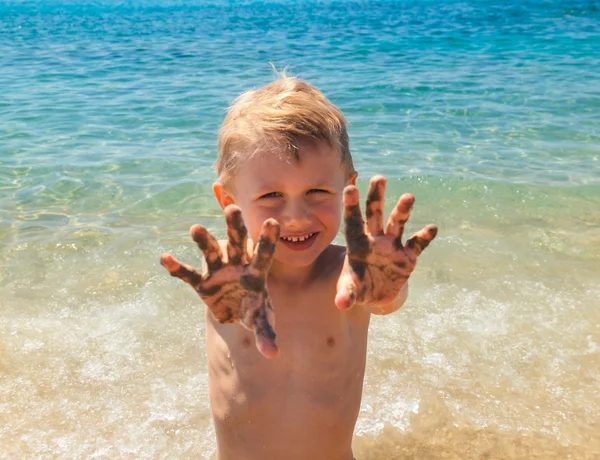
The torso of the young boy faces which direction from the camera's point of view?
toward the camera
